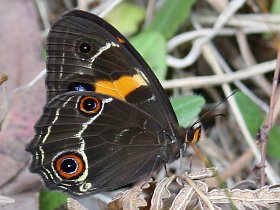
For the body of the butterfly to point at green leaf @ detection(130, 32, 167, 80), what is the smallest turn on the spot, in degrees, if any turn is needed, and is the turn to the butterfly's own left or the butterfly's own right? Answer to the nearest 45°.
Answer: approximately 45° to the butterfly's own left

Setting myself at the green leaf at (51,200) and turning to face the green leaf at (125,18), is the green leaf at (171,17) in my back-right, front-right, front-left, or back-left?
front-right

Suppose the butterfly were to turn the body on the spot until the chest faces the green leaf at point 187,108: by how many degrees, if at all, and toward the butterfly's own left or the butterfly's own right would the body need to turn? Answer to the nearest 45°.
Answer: approximately 45° to the butterfly's own left

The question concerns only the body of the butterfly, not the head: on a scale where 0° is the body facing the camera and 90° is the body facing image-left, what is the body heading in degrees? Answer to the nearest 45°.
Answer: approximately 270°
